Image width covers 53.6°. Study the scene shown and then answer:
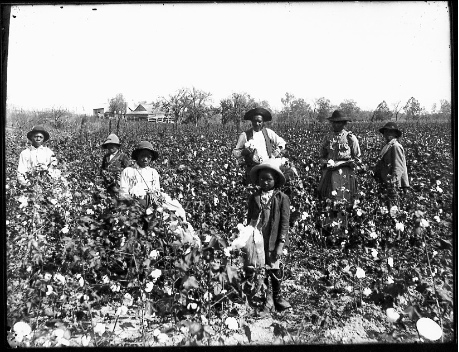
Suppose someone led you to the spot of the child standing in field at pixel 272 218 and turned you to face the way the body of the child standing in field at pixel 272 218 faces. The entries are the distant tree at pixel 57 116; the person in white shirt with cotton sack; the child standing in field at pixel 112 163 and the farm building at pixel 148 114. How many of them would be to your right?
4

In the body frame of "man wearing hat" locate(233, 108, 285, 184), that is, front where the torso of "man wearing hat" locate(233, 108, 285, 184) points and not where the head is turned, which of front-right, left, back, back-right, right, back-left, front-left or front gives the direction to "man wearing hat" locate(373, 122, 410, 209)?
left

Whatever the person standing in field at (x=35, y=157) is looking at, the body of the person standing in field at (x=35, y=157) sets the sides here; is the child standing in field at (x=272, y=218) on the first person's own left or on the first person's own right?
on the first person's own left

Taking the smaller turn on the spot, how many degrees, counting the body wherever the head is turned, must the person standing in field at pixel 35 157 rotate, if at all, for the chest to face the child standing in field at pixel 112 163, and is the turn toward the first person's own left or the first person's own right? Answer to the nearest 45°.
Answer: approximately 90° to the first person's own left

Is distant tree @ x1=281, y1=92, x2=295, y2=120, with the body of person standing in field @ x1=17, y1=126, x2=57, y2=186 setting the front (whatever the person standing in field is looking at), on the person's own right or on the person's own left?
on the person's own left

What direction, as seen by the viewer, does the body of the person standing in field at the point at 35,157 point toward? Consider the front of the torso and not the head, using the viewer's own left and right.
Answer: facing the viewer
